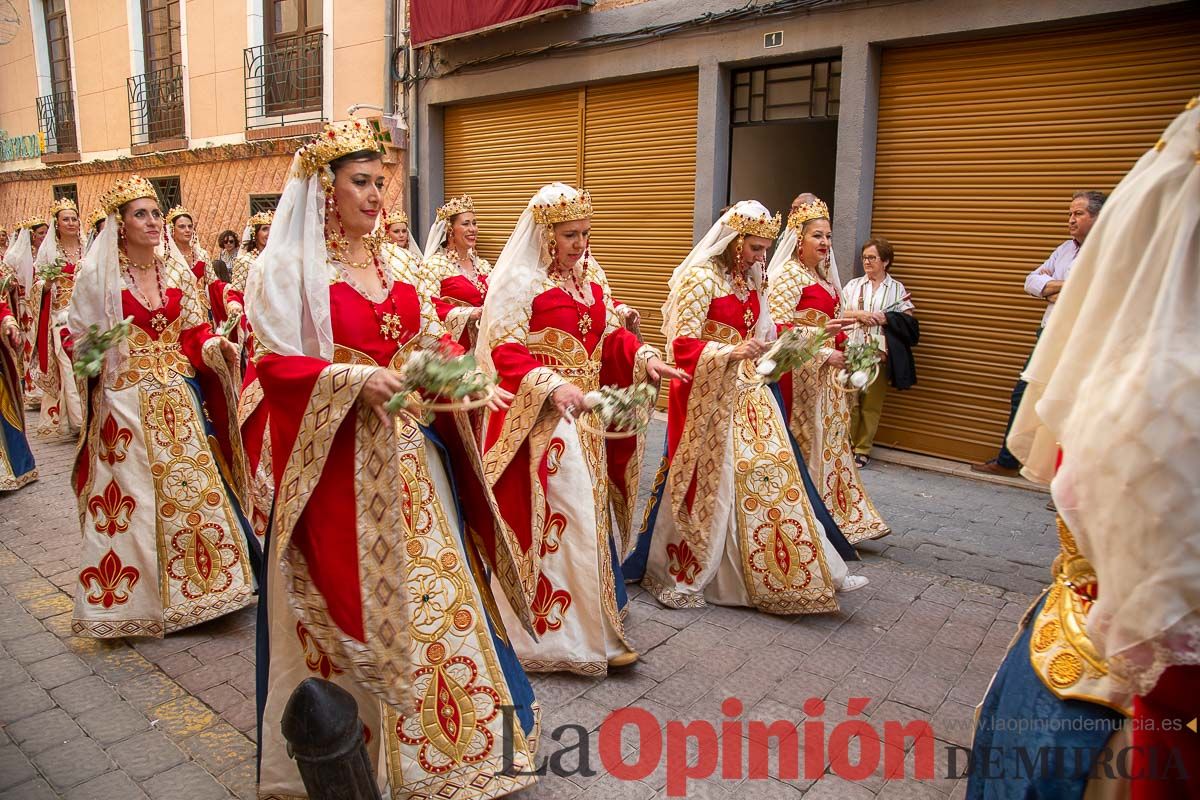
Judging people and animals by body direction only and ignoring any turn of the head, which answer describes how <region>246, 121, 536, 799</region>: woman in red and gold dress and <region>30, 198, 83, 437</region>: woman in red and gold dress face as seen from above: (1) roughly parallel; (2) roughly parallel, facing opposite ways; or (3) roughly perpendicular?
roughly parallel

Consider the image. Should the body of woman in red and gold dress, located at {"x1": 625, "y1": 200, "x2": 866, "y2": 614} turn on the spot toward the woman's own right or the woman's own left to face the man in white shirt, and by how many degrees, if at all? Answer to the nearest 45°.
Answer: approximately 90° to the woman's own left

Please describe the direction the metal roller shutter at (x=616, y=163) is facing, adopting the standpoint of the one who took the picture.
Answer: facing the viewer and to the left of the viewer

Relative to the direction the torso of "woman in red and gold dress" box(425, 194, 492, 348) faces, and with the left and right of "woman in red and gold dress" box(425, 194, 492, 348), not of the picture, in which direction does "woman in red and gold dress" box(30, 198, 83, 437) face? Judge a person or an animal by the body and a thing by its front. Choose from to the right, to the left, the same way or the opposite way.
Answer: the same way

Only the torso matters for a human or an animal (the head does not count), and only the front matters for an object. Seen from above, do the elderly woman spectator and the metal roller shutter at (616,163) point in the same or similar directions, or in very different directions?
same or similar directions

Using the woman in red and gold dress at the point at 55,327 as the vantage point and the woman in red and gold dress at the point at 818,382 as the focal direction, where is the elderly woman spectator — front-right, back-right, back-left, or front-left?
front-left

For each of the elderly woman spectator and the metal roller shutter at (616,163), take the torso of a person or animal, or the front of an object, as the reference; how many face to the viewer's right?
0

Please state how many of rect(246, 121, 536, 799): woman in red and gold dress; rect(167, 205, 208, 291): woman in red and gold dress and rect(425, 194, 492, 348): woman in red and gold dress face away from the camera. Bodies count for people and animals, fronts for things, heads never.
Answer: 0

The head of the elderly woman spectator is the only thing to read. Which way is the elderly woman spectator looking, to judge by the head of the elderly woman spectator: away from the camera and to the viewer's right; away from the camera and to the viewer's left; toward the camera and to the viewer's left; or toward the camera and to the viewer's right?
toward the camera and to the viewer's left
